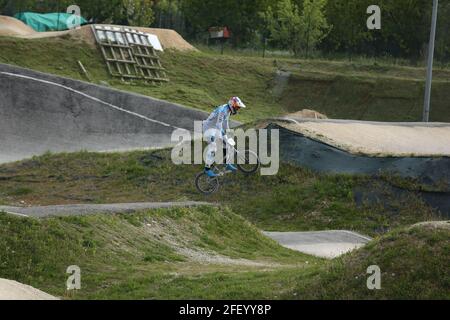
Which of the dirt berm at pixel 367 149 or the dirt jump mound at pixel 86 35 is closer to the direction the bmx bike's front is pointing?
the dirt berm

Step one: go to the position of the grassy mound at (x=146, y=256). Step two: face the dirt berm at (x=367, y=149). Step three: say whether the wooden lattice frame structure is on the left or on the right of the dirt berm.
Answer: left

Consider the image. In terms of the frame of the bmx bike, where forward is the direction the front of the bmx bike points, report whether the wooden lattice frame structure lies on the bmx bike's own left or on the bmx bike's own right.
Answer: on the bmx bike's own left

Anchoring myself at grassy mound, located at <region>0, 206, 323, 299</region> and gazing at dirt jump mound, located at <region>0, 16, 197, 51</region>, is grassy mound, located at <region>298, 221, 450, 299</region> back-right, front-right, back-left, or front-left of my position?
back-right

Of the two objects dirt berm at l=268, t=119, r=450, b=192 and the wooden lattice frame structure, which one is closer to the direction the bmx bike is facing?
the dirt berm

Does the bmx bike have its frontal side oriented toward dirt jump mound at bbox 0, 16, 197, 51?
no

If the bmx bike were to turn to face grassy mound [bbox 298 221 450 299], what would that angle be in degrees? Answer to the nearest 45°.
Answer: approximately 90° to its right

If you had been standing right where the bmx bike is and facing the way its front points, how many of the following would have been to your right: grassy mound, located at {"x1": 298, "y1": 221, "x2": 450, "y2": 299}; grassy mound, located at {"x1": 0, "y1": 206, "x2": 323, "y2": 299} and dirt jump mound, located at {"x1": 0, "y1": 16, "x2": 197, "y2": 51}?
2

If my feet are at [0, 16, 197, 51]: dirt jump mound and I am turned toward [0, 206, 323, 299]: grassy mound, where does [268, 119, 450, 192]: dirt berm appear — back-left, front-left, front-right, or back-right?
front-left

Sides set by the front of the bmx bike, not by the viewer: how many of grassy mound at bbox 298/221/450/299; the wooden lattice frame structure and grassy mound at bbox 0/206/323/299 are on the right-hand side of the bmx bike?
2

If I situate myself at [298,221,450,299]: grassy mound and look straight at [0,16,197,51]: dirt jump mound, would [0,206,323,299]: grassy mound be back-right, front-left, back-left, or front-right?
front-left

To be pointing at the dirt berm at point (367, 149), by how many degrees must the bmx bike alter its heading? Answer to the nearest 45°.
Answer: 0° — it already faces it

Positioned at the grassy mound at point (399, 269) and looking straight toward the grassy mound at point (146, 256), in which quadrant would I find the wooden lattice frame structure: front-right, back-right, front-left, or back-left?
front-right

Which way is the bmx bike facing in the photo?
to the viewer's right
